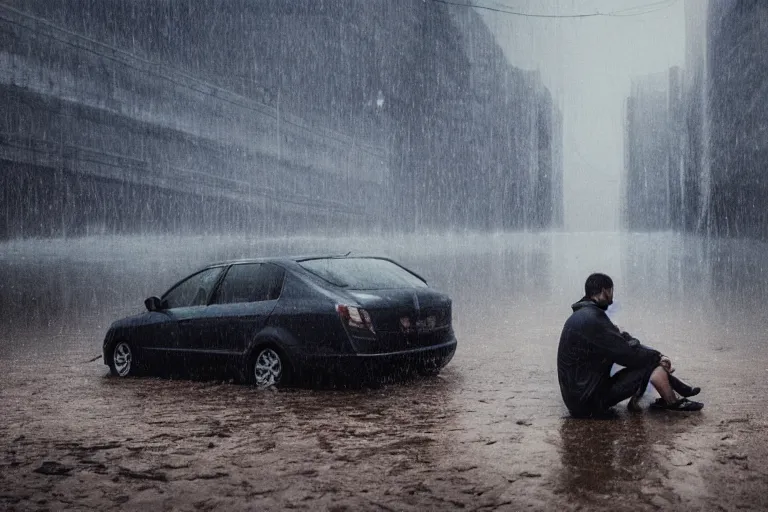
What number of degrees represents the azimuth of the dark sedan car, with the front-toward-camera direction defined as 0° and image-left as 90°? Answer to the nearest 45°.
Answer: approximately 135°

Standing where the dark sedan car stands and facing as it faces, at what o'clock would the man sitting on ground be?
The man sitting on ground is roughly at 6 o'clock from the dark sedan car.
